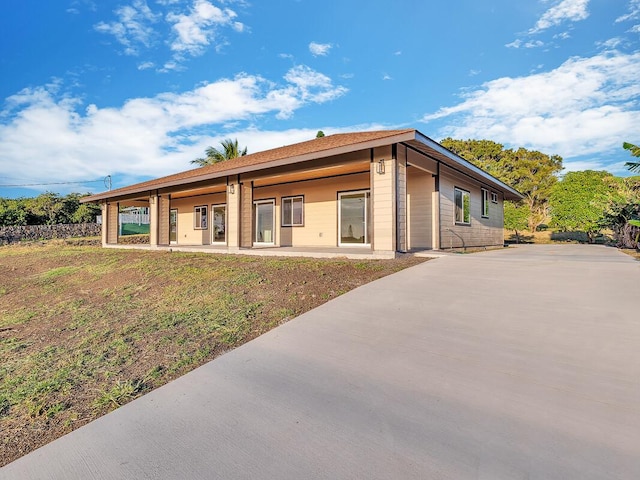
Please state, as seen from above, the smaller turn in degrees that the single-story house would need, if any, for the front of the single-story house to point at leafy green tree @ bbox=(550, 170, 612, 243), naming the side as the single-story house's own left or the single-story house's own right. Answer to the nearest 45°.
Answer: approximately 180°

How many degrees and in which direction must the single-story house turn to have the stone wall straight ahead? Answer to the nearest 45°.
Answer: approximately 90° to its right

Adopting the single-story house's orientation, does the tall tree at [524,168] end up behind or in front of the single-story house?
behind

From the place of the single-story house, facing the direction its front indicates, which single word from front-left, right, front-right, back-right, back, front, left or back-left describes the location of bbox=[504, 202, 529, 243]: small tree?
back

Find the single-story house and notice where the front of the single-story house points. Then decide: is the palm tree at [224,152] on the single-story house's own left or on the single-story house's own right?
on the single-story house's own right

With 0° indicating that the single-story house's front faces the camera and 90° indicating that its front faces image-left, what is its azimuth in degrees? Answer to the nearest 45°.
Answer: approximately 45°

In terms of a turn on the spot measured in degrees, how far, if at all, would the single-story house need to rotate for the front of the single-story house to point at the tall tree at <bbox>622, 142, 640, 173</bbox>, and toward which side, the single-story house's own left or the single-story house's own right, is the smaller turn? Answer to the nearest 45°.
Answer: approximately 135° to the single-story house's own left
